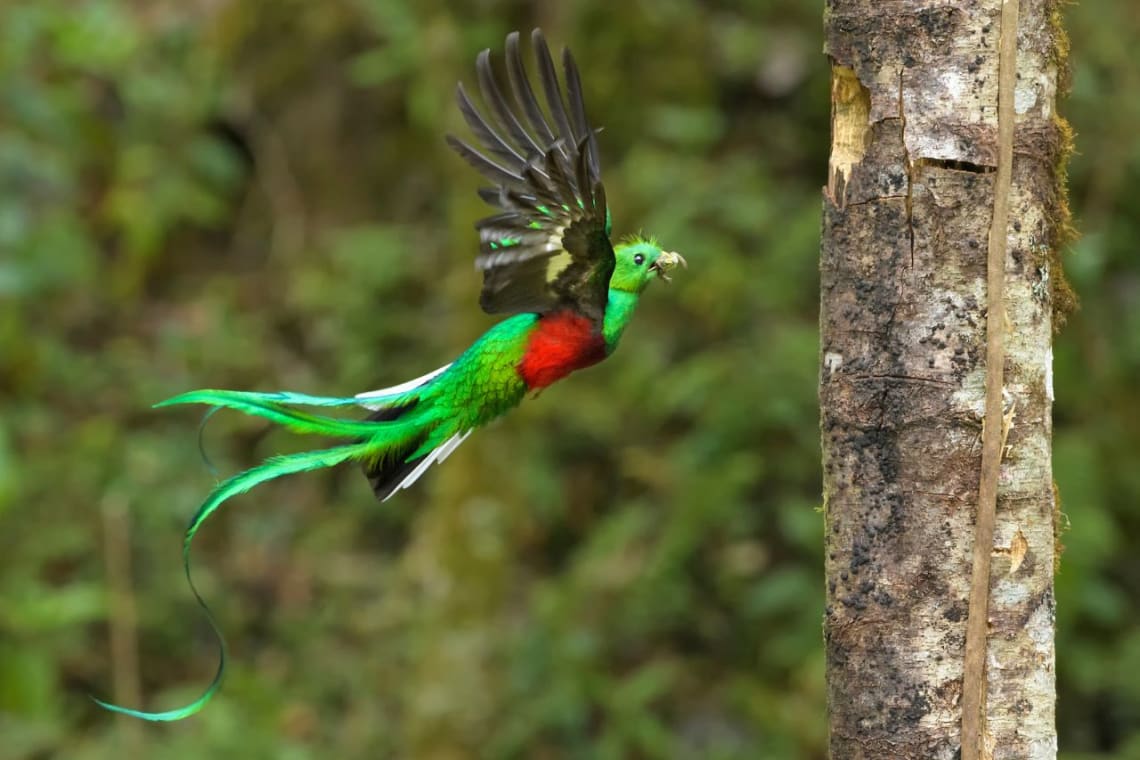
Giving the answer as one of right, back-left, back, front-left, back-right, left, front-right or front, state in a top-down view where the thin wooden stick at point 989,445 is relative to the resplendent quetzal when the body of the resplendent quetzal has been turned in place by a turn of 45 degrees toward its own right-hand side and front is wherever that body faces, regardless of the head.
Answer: front

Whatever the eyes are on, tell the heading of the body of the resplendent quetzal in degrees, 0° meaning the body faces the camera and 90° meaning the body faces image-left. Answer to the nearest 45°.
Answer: approximately 270°

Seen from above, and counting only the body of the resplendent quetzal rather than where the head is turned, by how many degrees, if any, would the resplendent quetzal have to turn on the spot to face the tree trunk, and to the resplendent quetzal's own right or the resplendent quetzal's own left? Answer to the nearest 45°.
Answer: approximately 45° to the resplendent quetzal's own right
